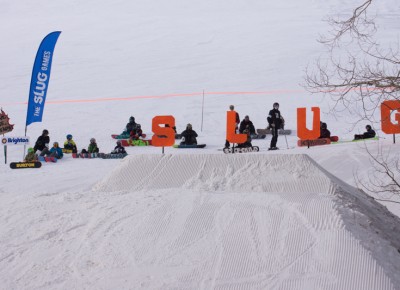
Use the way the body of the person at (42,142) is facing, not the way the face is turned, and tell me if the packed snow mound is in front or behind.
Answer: in front

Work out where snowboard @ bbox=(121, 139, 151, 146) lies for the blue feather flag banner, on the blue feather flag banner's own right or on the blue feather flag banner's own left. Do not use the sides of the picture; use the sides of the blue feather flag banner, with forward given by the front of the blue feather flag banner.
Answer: on the blue feather flag banner's own left

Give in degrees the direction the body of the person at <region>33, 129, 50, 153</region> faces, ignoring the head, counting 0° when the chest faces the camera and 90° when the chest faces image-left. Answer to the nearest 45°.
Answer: approximately 315°

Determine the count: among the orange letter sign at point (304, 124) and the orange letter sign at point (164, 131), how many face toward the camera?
2

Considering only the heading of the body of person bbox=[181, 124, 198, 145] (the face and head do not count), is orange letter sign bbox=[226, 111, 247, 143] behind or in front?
in front

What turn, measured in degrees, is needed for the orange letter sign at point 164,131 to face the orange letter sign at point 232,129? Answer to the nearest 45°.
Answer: approximately 90° to its left
